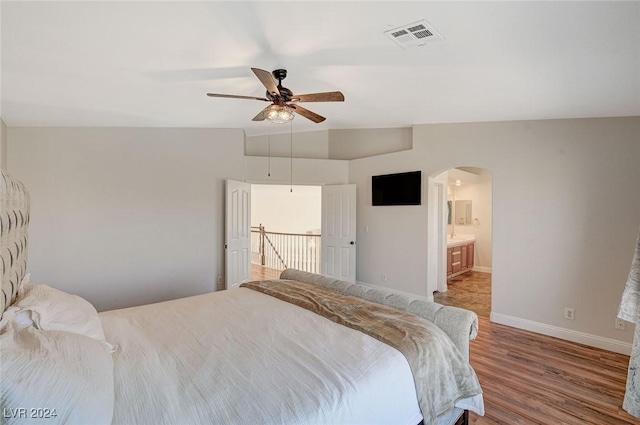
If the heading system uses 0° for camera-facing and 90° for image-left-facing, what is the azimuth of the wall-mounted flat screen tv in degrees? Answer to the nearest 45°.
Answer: approximately 45°

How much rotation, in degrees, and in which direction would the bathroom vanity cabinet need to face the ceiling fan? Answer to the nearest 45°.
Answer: approximately 45° to its right

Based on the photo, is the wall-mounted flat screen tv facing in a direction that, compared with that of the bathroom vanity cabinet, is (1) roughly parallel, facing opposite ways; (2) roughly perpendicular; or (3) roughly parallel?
roughly perpendicular

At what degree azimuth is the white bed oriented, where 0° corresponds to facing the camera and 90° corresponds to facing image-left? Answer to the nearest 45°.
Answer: approximately 225°

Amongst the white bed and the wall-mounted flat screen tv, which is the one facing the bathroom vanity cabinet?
the white bed

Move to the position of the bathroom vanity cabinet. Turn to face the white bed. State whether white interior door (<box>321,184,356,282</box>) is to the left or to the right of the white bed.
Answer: right

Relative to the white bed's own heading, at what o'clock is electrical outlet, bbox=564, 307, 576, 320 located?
The electrical outlet is roughly at 1 o'clock from the white bed.

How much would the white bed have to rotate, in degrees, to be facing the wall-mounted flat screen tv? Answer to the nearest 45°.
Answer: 0° — it already faces it
